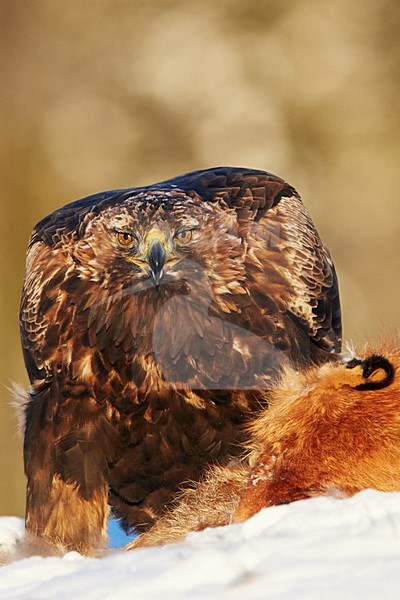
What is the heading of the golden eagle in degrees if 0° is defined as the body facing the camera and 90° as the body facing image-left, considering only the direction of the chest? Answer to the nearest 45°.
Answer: approximately 0°
